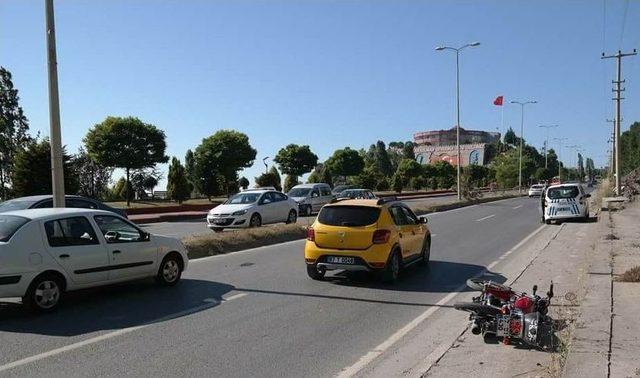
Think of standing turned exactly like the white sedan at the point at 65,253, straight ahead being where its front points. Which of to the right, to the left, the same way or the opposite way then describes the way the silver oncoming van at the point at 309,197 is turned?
the opposite way

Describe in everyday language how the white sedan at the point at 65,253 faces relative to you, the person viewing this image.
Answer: facing away from the viewer and to the right of the viewer

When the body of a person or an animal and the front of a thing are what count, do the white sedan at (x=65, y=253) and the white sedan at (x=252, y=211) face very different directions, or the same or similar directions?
very different directions

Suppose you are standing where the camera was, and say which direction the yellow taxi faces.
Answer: facing away from the viewer and to the right of the viewer

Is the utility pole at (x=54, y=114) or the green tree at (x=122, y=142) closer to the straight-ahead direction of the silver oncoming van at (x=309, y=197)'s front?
the utility pole

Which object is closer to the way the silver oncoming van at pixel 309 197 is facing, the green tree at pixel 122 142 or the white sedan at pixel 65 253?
the white sedan

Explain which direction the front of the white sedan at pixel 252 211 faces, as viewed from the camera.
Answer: facing the viewer and to the left of the viewer

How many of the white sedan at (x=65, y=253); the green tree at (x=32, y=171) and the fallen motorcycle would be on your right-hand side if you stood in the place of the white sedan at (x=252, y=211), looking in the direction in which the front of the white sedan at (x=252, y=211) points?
1

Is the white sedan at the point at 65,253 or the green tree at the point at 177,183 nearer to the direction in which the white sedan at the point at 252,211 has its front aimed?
the white sedan

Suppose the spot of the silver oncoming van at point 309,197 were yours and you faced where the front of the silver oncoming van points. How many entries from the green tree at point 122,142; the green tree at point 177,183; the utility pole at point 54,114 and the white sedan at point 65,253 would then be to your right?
2

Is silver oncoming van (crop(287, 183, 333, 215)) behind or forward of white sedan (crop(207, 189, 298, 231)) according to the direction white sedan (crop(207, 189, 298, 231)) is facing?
behind

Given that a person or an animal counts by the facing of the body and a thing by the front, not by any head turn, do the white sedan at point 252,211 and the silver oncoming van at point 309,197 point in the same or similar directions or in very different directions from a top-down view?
same or similar directions

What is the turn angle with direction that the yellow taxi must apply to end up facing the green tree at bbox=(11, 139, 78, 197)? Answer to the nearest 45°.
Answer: approximately 90° to its left

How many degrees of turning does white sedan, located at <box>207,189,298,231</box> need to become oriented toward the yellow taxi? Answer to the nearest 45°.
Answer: approximately 45° to its left

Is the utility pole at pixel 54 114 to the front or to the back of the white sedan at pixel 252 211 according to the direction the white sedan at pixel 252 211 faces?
to the front

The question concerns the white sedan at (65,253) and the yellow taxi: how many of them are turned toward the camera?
0
